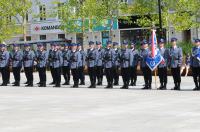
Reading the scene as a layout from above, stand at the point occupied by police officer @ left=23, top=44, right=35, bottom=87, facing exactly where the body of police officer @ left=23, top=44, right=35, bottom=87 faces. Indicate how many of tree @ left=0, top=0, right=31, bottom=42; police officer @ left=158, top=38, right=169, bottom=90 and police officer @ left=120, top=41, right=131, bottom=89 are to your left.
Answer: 2

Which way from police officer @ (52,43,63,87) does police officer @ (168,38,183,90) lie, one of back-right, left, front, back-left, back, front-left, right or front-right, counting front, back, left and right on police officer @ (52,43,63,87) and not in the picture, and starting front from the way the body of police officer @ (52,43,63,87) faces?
left

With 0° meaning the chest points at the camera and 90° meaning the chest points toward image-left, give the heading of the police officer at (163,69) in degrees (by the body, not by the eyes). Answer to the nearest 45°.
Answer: approximately 45°

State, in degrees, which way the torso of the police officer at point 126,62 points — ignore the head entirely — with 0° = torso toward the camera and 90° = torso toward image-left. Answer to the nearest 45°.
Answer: approximately 45°

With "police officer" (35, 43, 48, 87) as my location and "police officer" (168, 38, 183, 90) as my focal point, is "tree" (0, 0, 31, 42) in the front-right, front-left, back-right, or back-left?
back-left

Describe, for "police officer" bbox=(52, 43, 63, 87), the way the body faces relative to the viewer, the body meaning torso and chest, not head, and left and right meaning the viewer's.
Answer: facing the viewer and to the left of the viewer

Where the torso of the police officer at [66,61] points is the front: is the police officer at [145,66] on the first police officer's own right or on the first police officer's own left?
on the first police officer's own left

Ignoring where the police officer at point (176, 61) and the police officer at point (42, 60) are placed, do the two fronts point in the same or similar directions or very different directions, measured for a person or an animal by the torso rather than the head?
same or similar directions

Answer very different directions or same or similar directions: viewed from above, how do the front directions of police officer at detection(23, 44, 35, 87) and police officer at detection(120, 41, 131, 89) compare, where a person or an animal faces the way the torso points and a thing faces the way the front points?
same or similar directions

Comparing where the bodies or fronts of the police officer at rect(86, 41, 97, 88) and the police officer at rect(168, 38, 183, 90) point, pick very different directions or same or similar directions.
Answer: same or similar directions

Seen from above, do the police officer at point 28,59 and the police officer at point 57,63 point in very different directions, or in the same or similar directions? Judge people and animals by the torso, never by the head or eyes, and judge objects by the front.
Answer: same or similar directions
